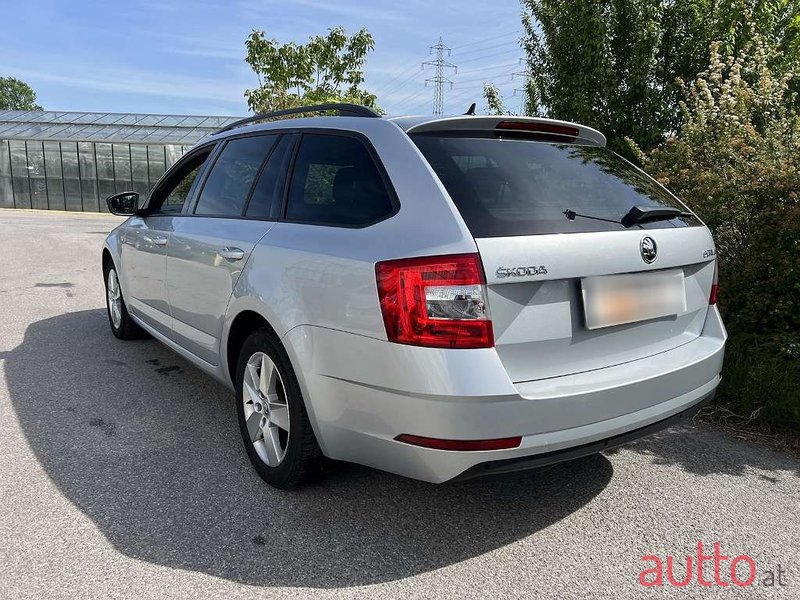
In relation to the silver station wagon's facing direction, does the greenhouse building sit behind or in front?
in front

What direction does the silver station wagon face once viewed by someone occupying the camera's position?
facing away from the viewer and to the left of the viewer

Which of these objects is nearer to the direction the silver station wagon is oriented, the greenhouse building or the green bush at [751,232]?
the greenhouse building

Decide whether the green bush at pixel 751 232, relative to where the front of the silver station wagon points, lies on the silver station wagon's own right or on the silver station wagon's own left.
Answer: on the silver station wagon's own right

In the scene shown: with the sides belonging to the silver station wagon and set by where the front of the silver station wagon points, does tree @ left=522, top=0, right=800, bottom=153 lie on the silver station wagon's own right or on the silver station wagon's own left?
on the silver station wagon's own right
